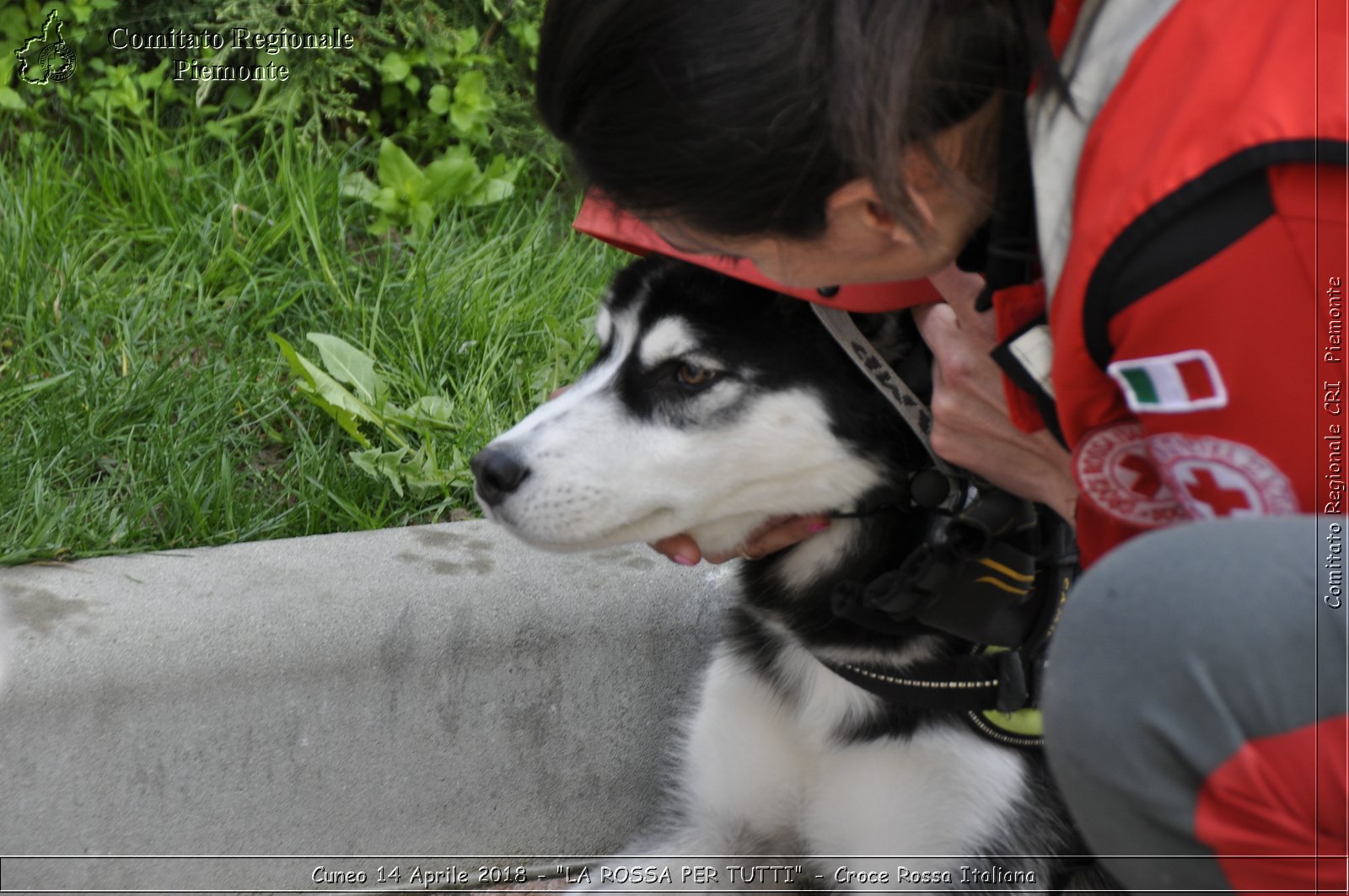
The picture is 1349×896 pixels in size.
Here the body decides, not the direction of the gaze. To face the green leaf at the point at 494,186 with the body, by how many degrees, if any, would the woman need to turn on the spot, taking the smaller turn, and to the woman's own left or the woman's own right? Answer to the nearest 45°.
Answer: approximately 45° to the woman's own right

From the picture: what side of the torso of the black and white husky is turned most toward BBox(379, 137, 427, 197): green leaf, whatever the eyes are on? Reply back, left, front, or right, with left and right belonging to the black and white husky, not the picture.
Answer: right

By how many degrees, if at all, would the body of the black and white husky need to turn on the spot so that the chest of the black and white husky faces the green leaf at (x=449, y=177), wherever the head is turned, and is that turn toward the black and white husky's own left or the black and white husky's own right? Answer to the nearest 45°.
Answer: approximately 90° to the black and white husky's own right

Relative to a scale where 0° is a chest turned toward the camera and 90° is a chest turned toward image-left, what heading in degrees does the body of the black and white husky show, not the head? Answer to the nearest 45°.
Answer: approximately 45°

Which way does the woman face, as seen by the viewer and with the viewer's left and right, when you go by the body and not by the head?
facing to the left of the viewer

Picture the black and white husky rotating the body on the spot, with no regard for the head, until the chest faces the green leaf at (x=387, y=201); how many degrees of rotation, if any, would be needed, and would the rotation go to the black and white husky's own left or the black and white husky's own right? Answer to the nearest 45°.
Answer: approximately 90° to the black and white husky's own right

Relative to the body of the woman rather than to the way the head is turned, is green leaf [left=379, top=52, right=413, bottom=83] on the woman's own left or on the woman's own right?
on the woman's own right

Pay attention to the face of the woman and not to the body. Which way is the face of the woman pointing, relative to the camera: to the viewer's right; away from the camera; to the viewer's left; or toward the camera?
to the viewer's left

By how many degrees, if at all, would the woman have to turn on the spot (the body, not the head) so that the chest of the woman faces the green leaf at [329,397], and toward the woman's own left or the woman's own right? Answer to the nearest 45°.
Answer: approximately 45° to the woman's own right

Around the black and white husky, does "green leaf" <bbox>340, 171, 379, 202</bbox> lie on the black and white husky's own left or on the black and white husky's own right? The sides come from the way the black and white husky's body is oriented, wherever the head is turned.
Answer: on the black and white husky's own right
